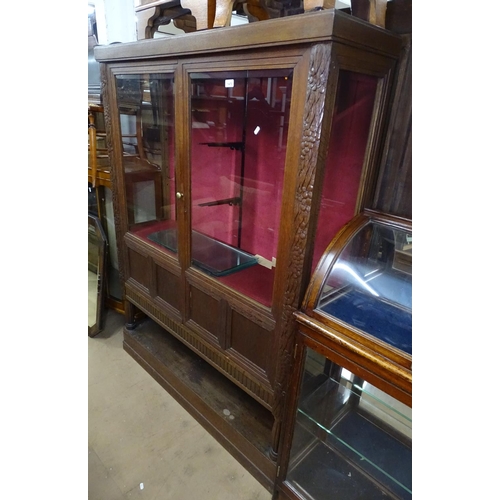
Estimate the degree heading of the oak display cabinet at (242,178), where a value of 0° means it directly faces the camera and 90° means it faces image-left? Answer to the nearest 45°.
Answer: approximately 45°

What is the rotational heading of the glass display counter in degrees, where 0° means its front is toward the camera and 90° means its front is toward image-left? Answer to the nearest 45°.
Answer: approximately 45°
